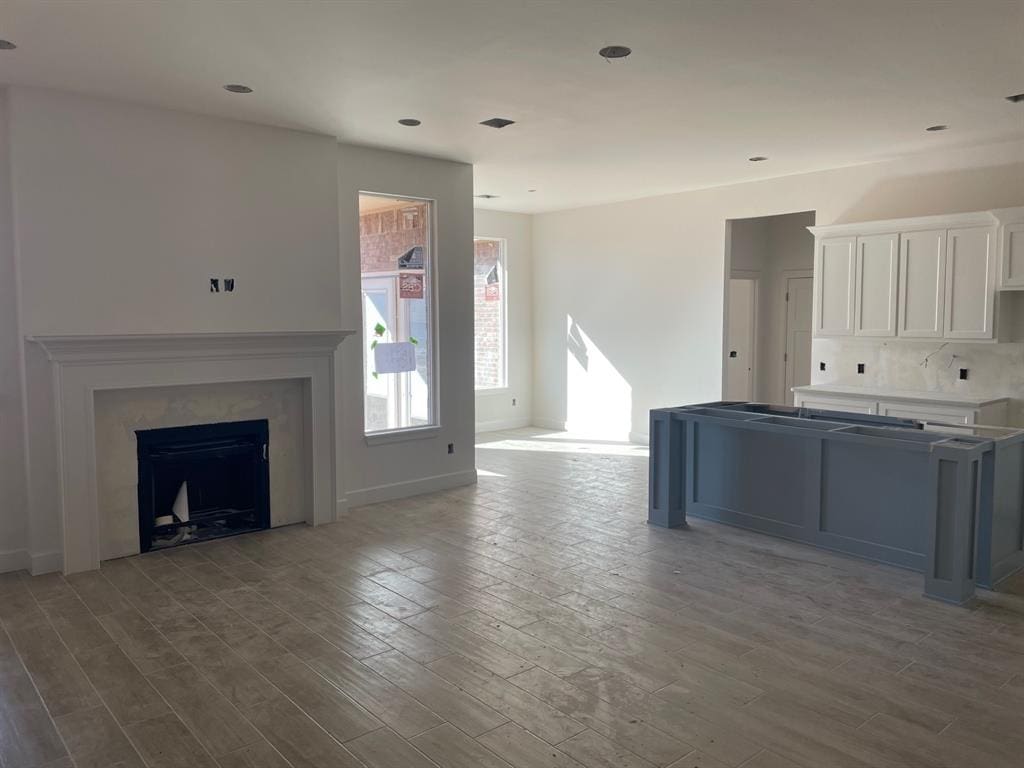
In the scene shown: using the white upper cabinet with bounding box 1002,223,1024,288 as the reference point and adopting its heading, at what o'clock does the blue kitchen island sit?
The blue kitchen island is roughly at 1 o'clock from the white upper cabinet.

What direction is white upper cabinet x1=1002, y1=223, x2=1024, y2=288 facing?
toward the camera

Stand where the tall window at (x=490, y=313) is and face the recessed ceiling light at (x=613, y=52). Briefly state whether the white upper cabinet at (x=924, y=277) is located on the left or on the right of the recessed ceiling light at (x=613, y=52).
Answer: left

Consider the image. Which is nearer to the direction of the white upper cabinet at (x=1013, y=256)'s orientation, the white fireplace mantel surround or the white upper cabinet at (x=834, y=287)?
the white fireplace mantel surround

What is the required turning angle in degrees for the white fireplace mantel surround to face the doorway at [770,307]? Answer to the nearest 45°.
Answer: approximately 45° to its left

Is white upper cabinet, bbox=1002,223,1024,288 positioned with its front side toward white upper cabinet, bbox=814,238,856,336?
no

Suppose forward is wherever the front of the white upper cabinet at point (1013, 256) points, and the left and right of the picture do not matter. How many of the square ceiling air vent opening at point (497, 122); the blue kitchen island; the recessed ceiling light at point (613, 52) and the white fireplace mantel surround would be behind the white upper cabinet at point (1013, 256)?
0

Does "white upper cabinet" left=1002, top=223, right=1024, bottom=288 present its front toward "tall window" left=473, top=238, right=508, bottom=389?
no

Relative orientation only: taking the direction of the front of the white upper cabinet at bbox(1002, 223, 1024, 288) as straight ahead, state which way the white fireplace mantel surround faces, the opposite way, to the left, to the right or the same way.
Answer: to the left

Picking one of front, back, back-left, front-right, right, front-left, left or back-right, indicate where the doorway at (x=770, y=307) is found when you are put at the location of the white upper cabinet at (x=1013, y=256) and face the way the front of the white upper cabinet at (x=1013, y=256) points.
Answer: back-right

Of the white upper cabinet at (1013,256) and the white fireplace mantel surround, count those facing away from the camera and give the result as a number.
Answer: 0

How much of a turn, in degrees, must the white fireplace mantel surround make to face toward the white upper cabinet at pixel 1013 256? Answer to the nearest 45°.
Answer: approximately 45° to its left

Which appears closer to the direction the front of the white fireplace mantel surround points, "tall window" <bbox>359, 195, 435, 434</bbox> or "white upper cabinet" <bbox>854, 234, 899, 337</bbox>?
the white upper cabinet

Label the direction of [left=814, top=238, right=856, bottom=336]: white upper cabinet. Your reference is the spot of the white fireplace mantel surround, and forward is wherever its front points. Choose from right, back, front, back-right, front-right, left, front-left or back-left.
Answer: front-left
